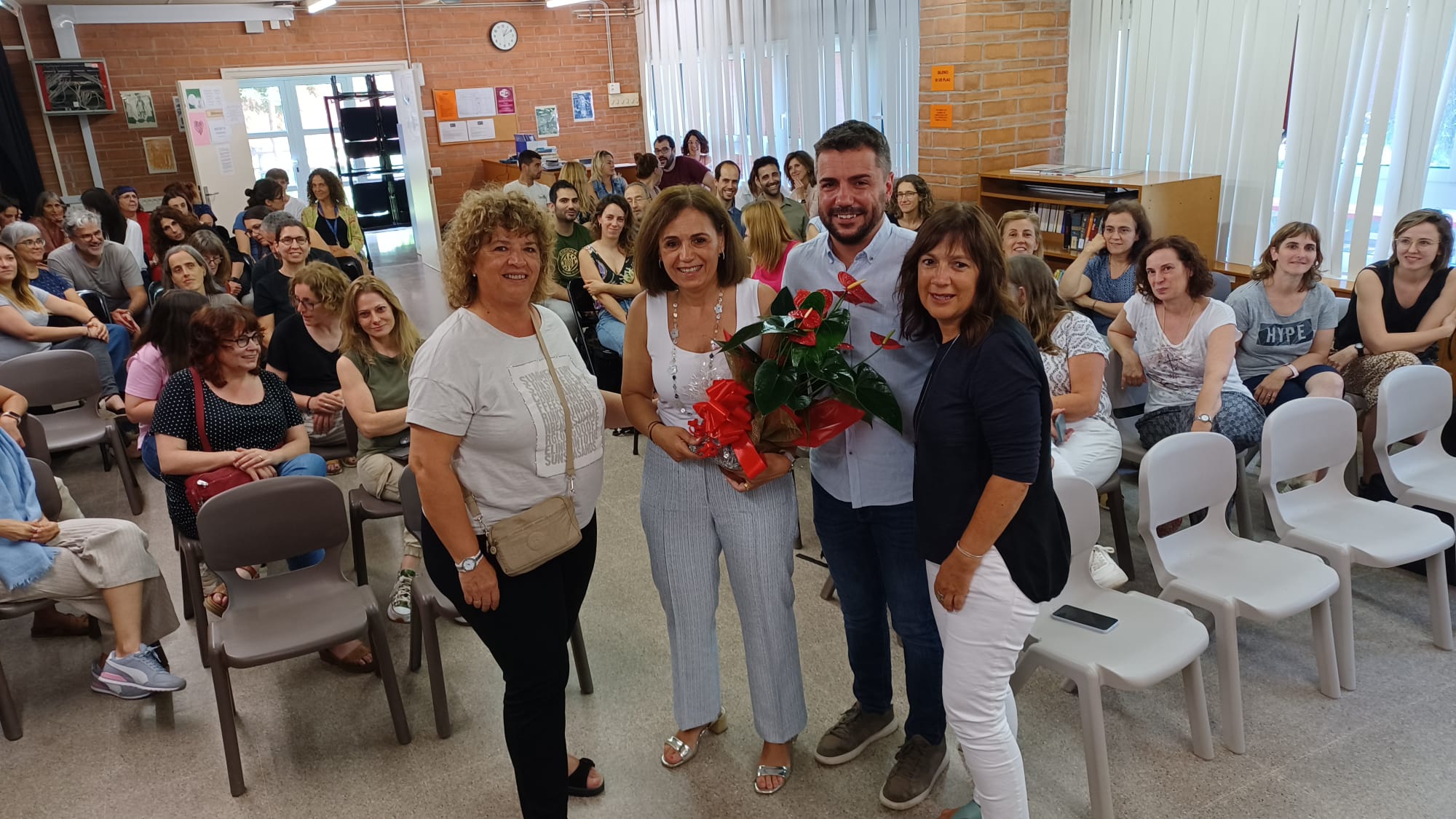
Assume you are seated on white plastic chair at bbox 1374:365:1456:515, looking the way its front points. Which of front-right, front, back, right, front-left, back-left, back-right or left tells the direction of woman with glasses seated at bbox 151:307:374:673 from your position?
right

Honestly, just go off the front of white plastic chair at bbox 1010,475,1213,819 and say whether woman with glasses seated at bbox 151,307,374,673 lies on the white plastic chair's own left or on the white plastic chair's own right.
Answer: on the white plastic chair's own right

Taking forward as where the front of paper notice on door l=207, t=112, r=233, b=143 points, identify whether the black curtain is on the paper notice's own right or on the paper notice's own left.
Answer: on the paper notice's own right

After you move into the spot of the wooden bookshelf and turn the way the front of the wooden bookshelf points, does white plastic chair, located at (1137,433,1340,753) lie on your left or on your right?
on your left

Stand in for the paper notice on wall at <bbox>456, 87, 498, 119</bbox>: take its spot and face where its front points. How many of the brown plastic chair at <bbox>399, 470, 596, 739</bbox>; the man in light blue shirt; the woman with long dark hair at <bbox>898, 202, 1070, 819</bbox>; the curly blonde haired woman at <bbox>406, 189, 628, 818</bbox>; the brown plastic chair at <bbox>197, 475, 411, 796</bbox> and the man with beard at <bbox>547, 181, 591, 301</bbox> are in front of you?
6

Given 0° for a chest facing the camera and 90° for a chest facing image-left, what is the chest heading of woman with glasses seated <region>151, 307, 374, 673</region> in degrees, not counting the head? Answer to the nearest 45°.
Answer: approximately 315°

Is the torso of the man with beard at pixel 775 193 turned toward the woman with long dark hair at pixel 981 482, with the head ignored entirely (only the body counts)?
yes

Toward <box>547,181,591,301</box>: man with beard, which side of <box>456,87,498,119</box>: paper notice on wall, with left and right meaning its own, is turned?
front

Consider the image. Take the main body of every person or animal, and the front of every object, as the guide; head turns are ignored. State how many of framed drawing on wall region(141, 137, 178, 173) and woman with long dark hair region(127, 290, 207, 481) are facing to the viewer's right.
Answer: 1

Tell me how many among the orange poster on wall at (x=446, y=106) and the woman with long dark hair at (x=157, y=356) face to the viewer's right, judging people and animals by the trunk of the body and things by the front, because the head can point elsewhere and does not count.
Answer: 1
